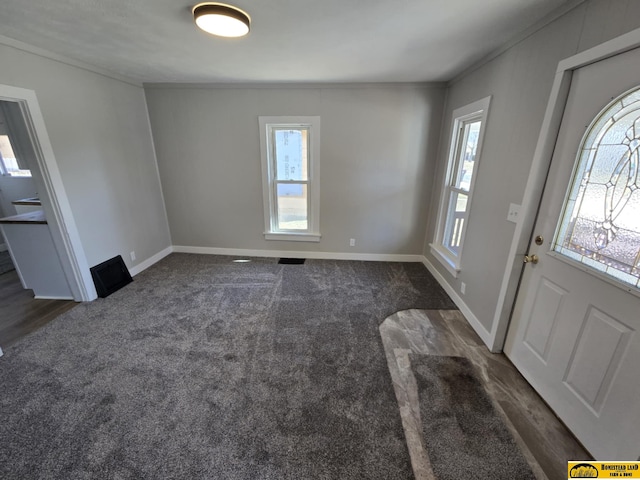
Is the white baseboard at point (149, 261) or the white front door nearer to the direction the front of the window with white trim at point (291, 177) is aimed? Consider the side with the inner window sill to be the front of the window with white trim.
the white front door

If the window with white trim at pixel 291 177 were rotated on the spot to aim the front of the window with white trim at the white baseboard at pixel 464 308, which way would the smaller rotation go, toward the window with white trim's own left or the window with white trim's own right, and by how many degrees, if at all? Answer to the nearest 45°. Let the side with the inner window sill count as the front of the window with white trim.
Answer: approximately 45° to the window with white trim's own left

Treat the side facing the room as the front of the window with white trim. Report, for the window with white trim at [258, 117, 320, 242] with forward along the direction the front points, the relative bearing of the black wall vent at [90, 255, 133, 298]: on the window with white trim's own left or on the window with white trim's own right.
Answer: on the window with white trim's own right

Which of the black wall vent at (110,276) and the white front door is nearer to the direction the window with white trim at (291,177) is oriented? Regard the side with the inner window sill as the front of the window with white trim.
the white front door

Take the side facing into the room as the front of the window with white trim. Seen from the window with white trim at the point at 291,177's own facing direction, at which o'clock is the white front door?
The white front door is roughly at 11 o'clock from the window with white trim.

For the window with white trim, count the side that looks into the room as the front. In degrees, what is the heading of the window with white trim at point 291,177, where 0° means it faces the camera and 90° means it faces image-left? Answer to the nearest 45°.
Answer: approximately 0°

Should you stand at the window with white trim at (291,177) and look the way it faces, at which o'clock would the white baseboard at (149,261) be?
The white baseboard is roughly at 3 o'clock from the window with white trim.

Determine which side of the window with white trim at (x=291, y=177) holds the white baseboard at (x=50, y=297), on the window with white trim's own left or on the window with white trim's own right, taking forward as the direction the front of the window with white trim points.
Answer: on the window with white trim's own right

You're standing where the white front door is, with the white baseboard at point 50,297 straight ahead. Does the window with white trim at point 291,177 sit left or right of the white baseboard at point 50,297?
right
